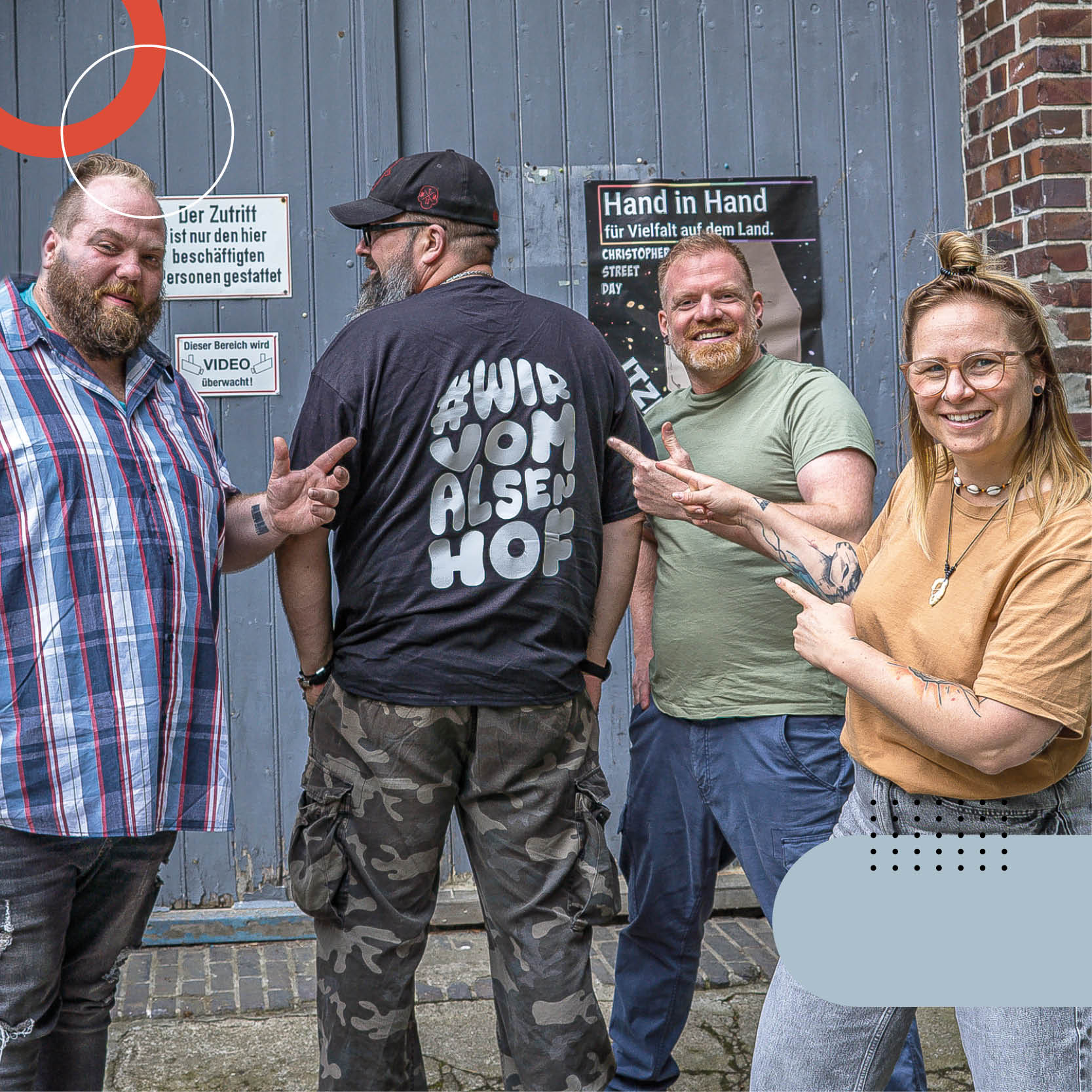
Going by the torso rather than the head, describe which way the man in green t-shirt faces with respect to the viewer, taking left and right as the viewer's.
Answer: facing the viewer and to the left of the viewer

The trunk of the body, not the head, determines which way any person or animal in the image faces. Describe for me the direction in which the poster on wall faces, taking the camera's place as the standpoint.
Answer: facing the viewer

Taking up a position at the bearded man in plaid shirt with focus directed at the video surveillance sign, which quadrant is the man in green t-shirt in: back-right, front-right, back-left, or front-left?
front-right

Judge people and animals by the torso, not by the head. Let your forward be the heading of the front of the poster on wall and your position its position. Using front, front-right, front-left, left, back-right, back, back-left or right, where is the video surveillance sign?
right

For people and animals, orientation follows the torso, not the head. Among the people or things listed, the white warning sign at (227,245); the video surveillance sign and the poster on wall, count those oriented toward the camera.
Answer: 3

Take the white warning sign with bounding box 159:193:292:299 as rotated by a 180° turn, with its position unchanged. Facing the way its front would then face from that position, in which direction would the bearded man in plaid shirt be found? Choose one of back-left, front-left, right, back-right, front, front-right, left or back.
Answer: back

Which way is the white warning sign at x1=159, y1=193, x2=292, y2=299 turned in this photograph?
toward the camera

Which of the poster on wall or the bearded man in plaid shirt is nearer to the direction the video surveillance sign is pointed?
the bearded man in plaid shirt

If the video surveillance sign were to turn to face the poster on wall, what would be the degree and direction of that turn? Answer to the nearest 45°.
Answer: approximately 90° to its left

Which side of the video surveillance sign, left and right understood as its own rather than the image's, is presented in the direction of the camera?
front

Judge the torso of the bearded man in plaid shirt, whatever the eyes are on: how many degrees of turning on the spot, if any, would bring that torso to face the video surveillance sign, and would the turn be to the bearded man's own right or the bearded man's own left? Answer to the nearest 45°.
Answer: approximately 135° to the bearded man's own left
